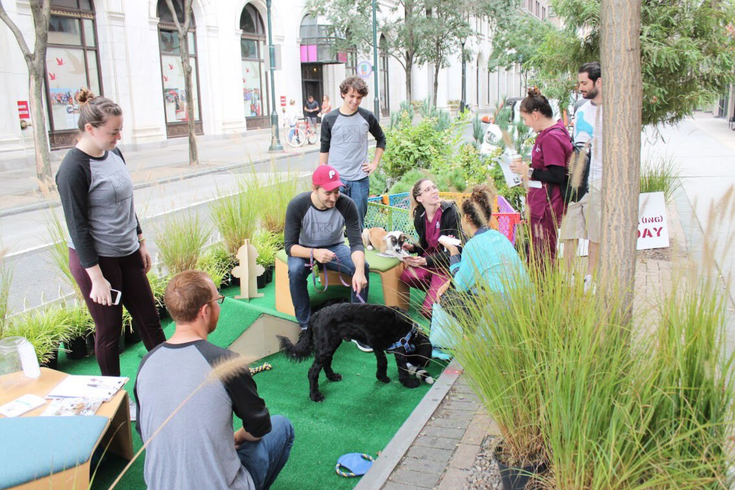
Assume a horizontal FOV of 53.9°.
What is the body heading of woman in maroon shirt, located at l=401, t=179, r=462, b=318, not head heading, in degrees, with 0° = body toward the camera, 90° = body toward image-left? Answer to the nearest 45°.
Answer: approximately 45°

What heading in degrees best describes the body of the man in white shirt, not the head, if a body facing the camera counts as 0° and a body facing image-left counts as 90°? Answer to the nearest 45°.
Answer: approximately 45°

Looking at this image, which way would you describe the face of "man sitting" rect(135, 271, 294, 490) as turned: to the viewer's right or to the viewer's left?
to the viewer's right

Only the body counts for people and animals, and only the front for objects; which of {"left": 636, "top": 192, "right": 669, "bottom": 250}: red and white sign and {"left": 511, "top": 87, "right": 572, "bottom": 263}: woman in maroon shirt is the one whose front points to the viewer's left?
the woman in maroon shirt

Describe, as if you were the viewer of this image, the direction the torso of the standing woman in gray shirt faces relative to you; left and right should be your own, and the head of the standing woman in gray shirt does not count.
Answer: facing the viewer and to the right of the viewer

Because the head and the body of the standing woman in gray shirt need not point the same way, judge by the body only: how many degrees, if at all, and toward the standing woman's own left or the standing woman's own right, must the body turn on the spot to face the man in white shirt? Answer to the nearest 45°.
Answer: approximately 45° to the standing woman's own left

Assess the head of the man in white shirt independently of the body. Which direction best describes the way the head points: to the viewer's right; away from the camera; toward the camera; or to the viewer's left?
to the viewer's left

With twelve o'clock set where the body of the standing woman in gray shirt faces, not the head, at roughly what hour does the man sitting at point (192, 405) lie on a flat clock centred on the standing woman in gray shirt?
The man sitting is roughly at 1 o'clock from the standing woman in gray shirt.

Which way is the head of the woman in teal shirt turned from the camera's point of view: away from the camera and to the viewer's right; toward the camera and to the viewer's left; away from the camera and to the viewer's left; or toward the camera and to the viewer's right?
away from the camera and to the viewer's left

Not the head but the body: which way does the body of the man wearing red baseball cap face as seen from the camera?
toward the camera

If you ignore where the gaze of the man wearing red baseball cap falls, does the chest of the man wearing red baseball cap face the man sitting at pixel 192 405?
yes

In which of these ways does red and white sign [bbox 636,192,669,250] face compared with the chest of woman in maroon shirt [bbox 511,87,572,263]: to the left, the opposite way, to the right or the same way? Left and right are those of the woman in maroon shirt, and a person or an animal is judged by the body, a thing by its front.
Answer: to the left

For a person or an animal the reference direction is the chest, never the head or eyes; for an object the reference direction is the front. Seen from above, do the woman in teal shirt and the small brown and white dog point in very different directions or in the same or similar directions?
very different directions

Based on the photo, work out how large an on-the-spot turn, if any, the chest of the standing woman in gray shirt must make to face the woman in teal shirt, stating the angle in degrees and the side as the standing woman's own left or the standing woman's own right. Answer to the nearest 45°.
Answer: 0° — they already face them

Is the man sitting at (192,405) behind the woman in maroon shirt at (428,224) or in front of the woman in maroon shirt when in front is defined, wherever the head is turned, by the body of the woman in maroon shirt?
in front

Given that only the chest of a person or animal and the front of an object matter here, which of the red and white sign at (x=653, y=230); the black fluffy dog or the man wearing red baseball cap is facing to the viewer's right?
the black fluffy dog

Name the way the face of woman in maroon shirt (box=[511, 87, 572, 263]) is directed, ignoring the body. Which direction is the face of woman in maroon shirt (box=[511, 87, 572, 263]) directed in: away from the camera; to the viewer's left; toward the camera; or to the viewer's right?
to the viewer's left

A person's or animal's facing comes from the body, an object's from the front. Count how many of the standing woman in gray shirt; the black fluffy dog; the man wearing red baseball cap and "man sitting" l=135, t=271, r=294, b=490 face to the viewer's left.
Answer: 0

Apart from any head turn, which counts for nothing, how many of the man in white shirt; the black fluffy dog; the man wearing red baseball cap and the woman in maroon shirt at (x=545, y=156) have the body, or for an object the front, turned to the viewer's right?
1

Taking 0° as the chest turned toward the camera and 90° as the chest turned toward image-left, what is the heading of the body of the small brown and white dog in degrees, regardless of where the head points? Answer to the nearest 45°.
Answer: approximately 315°

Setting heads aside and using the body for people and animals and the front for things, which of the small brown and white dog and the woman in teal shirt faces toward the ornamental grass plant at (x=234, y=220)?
the woman in teal shirt
